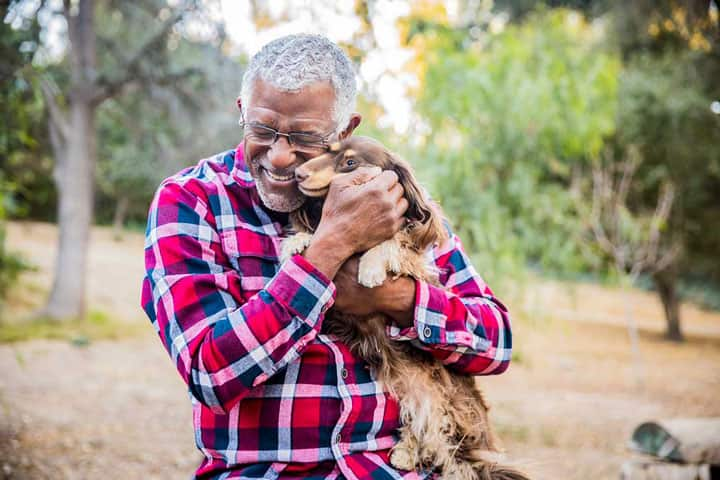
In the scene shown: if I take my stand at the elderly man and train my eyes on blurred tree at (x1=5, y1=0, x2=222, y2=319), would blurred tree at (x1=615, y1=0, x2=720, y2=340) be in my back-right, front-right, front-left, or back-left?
front-right

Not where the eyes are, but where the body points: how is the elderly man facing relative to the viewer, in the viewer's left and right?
facing the viewer and to the right of the viewer

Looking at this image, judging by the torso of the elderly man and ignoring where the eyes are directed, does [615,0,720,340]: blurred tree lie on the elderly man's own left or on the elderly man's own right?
on the elderly man's own left

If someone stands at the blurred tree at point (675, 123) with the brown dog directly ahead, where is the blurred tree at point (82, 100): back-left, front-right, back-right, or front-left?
front-right

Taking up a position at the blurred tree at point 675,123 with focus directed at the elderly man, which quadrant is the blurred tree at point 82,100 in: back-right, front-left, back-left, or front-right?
front-right
